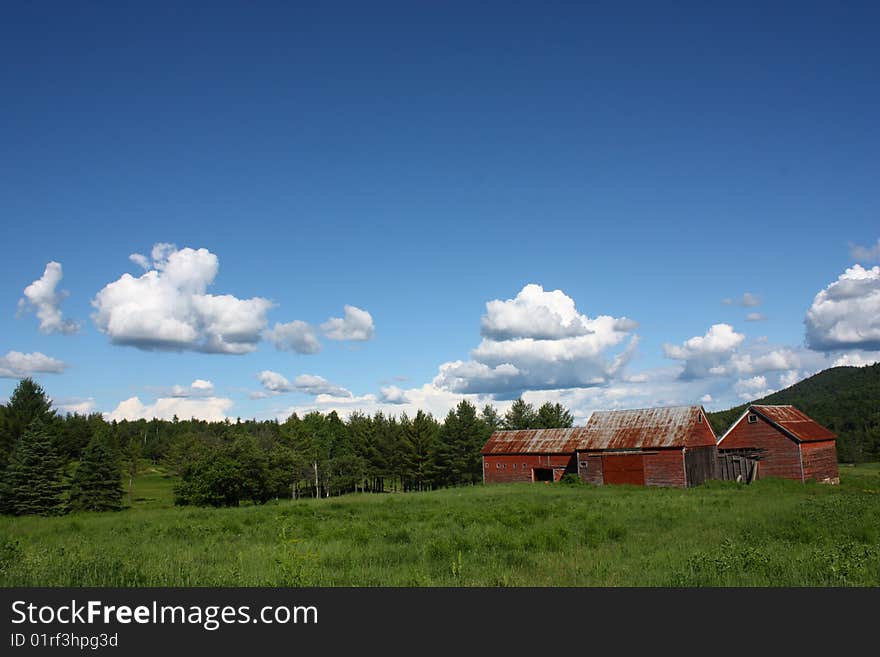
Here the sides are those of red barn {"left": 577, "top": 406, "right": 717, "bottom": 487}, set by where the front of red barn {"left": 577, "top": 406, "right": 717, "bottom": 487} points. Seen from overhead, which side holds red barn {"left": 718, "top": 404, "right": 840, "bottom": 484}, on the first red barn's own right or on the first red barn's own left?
on the first red barn's own left

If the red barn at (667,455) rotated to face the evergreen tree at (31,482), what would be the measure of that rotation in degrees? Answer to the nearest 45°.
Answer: approximately 90° to its right

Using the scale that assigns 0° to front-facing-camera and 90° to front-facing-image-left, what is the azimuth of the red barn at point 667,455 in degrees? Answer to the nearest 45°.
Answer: approximately 0°
